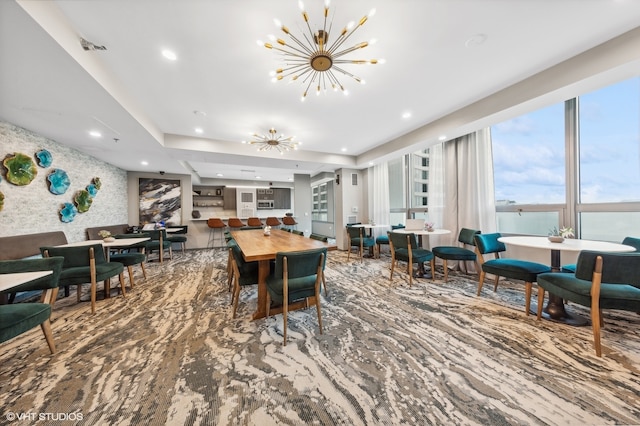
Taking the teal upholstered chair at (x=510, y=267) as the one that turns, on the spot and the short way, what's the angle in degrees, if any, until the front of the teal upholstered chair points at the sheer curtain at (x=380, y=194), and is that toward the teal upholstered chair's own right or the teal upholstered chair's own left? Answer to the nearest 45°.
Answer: approximately 180°

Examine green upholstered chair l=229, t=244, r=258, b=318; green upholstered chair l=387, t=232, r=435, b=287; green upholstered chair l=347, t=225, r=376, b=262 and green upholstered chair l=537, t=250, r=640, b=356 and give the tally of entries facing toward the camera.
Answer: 0

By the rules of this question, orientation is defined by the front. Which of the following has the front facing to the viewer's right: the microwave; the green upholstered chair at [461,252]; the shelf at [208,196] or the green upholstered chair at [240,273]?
the green upholstered chair at [240,273]

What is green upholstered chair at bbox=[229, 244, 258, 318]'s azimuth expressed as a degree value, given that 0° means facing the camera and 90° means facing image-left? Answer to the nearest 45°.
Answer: approximately 270°

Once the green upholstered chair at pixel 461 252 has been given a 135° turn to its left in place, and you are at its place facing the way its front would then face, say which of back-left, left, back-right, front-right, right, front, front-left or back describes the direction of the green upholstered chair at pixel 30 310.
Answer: back-right

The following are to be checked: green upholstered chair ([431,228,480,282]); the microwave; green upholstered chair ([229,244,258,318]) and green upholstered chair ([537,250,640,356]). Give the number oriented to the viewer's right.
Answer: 1

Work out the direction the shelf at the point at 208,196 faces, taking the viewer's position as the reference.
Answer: facing the viewer

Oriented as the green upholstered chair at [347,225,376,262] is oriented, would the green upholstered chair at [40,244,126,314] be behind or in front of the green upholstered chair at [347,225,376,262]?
behind

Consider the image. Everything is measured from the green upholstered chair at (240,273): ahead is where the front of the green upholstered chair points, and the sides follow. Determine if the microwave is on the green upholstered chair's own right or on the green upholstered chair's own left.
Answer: on the green upholstered chair's own left

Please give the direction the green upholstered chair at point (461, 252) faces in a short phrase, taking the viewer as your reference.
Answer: facing the viewer and to the left of the viewer

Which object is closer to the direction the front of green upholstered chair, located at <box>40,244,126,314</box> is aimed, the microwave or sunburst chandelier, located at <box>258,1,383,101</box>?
the microwave

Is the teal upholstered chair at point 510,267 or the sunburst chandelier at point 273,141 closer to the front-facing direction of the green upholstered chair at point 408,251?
the teal upholstered chair

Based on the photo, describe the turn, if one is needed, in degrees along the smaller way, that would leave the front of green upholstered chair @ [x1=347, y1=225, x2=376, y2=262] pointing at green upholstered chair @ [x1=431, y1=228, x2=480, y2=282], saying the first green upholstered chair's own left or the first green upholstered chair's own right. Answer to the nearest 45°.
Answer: approximately 90° to the first green upholstered chair's own right

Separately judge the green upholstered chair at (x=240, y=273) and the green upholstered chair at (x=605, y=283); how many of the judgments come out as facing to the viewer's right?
1

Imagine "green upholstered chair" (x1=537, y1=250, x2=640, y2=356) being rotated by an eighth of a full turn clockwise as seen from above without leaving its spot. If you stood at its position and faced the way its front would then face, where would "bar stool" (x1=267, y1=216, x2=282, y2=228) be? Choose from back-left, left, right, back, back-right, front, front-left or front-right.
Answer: left
